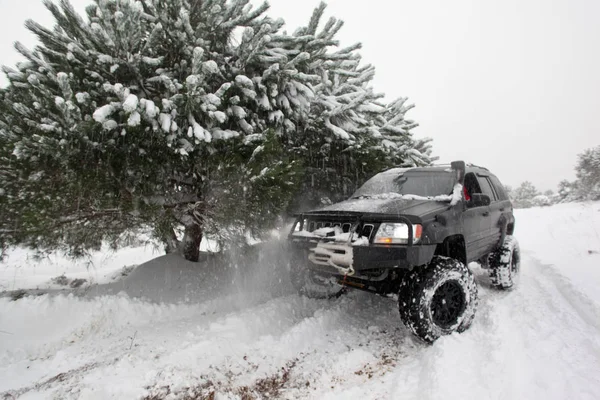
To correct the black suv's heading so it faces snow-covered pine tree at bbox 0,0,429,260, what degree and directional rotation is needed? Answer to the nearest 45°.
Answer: approximately 45° to its right

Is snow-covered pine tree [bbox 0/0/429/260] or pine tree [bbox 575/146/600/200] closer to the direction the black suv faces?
the snow-covered pine tree

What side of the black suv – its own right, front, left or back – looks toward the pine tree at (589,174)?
back
